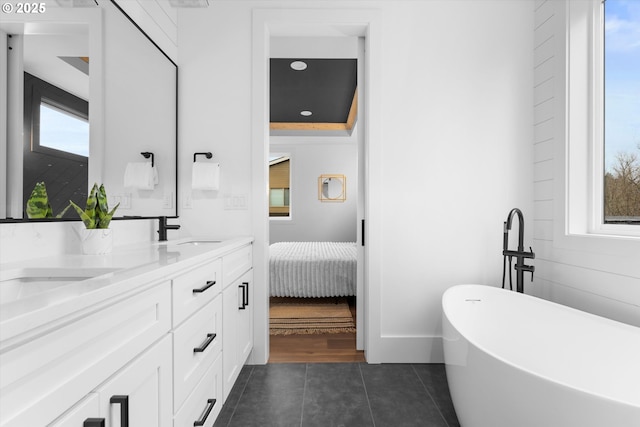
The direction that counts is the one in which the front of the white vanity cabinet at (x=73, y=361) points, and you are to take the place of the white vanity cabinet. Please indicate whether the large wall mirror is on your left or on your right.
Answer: on your left

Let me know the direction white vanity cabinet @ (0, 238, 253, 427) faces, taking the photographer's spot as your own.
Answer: facing the viewer and to the right of the viewer

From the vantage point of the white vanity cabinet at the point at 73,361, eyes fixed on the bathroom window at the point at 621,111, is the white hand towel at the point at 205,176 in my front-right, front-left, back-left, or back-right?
front-left

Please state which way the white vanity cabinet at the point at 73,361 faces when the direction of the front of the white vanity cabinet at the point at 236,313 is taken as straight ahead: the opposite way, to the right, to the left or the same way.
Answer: the same way

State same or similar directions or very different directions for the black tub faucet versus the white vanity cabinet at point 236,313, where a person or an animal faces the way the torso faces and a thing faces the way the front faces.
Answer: very different directions

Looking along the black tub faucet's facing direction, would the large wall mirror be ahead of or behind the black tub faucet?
ahead

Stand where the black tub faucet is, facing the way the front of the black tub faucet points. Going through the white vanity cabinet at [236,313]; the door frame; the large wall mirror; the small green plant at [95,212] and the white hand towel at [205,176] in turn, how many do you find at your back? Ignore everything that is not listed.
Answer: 0

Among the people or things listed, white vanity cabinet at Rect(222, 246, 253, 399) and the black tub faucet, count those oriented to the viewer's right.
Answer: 1

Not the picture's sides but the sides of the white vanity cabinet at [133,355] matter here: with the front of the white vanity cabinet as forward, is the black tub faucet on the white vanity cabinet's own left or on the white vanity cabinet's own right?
on the white vanity cabinet's own left

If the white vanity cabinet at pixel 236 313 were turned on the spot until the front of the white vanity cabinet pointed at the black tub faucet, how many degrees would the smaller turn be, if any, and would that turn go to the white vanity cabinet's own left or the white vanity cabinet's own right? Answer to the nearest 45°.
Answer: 0° — it already faces it

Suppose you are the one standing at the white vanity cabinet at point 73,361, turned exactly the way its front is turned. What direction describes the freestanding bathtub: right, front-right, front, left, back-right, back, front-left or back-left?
front-left

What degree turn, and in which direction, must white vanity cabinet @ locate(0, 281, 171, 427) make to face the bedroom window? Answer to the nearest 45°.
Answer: approximately 90° to its left

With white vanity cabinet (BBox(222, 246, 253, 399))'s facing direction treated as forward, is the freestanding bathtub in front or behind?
in front

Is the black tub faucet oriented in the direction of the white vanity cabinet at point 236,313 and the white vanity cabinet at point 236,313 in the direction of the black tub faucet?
yes

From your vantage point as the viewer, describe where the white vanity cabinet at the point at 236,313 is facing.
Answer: facing to the right of the viewer
